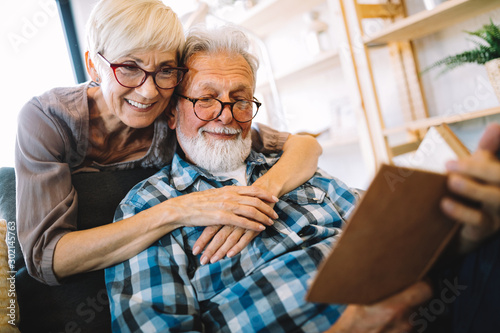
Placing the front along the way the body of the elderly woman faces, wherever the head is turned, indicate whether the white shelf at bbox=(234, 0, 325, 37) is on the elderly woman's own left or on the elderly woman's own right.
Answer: on the elderly woman's own left

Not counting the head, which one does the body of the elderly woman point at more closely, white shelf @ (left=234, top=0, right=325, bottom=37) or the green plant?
the green plant

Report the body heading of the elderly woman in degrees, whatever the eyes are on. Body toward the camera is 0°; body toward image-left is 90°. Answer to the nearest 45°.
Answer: approximately 315°

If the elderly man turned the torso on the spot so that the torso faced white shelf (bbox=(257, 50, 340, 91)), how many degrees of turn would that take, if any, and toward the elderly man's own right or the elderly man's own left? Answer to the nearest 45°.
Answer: approximately 135° to the elderly man's own left

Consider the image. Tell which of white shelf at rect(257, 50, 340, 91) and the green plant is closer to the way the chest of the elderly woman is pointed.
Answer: the green plant

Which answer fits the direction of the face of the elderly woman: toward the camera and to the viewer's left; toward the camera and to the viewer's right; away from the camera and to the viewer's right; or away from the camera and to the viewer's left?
toward the camera and to the viewer's right

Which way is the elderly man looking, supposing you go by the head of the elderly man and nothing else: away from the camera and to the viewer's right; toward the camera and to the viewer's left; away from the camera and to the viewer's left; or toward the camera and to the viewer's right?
toward the camera and to the viewer's right

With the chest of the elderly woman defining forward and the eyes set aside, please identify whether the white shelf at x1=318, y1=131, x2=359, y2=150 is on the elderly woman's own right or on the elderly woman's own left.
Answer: on the elderly woman's own left

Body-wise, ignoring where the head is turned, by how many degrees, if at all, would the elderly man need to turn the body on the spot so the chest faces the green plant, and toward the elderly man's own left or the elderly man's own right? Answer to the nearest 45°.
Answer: approximately 90° to the elderly man's own left

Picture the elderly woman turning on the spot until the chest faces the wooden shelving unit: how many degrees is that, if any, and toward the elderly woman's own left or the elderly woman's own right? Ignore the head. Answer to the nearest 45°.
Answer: approximately 90° to the elderly woman's own left

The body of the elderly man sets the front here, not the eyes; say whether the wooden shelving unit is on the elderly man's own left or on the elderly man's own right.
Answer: on the elderly man's own left
